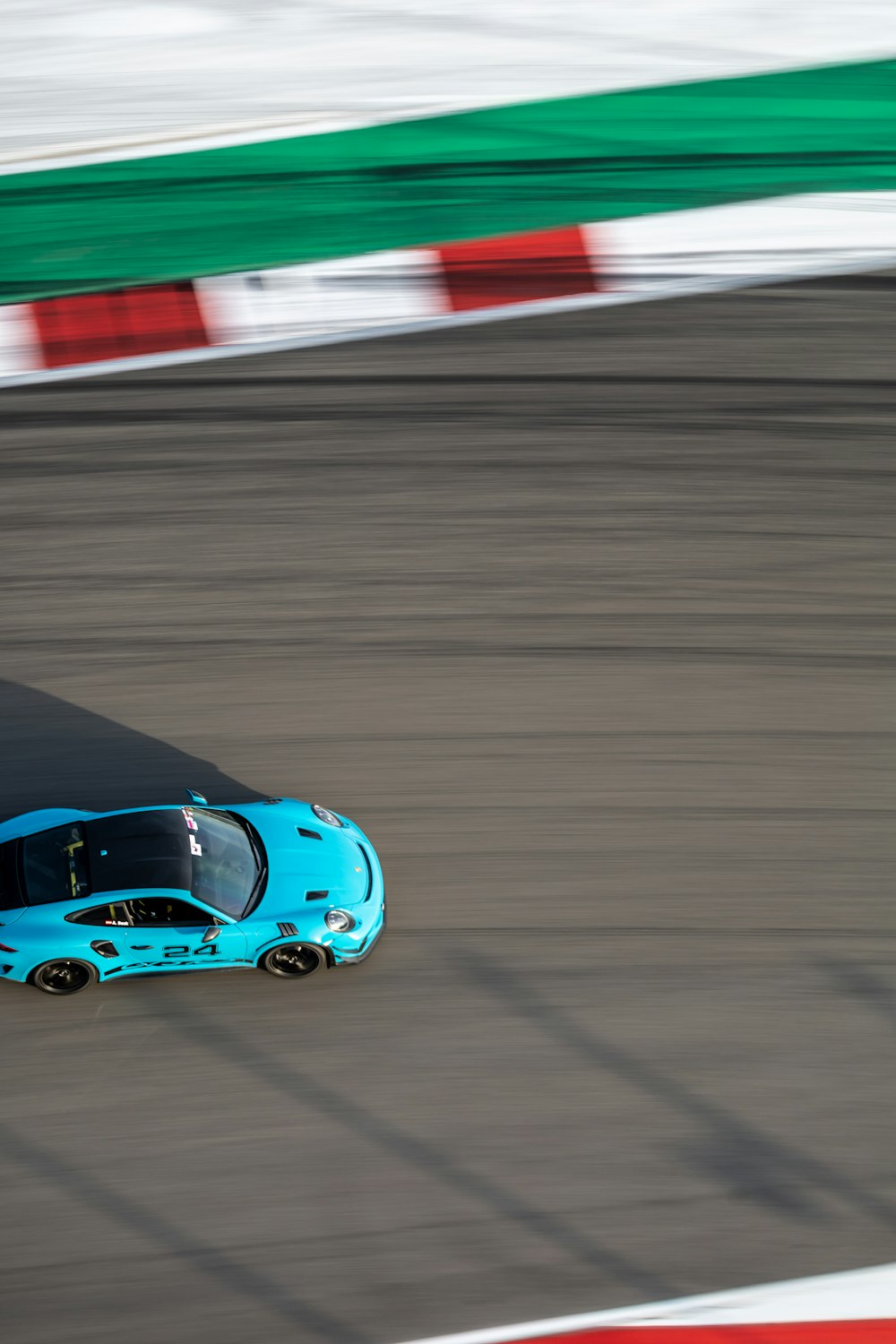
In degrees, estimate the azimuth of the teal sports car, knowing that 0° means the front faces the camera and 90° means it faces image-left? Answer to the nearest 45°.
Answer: approximately 270°
